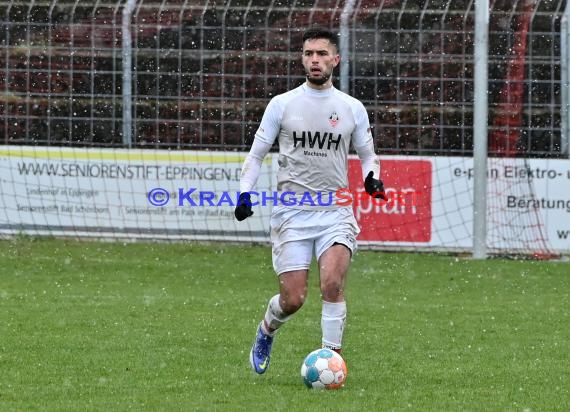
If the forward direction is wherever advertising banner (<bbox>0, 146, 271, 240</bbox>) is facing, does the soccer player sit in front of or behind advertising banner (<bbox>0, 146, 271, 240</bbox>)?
in front

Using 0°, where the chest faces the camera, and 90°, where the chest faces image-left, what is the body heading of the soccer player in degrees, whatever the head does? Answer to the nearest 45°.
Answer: approximately 0°

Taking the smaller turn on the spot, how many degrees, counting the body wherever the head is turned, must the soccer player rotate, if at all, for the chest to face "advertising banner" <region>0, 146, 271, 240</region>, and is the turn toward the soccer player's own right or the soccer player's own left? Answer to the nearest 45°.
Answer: approximately 180°

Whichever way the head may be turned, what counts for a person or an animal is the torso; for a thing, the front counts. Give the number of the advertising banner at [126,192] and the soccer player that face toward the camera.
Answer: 2

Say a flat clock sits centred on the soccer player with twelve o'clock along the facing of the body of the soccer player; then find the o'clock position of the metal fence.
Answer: The metal fence is roughly at 6 o'clock from the soccer player.
